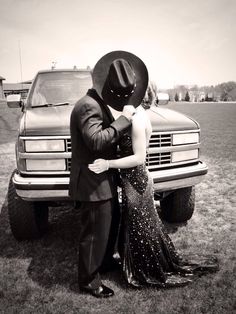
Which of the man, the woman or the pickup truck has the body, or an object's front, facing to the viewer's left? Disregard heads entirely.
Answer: the woman

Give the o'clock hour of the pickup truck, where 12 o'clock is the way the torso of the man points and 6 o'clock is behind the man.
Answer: The pickup truck is roughly at 8 o'clock from the man.

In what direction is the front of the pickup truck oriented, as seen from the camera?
facing the viewer and to the right of the viewer

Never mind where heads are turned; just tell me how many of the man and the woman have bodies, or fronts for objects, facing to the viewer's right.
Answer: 1

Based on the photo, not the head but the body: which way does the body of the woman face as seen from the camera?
to the viewer's left

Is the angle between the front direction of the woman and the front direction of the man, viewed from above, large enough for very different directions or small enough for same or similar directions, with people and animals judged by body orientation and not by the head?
very different directions

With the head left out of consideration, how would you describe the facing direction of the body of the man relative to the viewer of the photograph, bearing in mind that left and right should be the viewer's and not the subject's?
facing to the right of the viewer

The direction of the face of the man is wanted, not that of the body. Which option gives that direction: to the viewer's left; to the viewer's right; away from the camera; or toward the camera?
to the viewer's right

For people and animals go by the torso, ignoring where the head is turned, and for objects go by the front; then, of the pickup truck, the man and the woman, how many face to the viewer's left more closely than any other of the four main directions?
1

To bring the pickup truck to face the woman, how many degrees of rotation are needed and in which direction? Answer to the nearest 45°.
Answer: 0° — it already faces them
